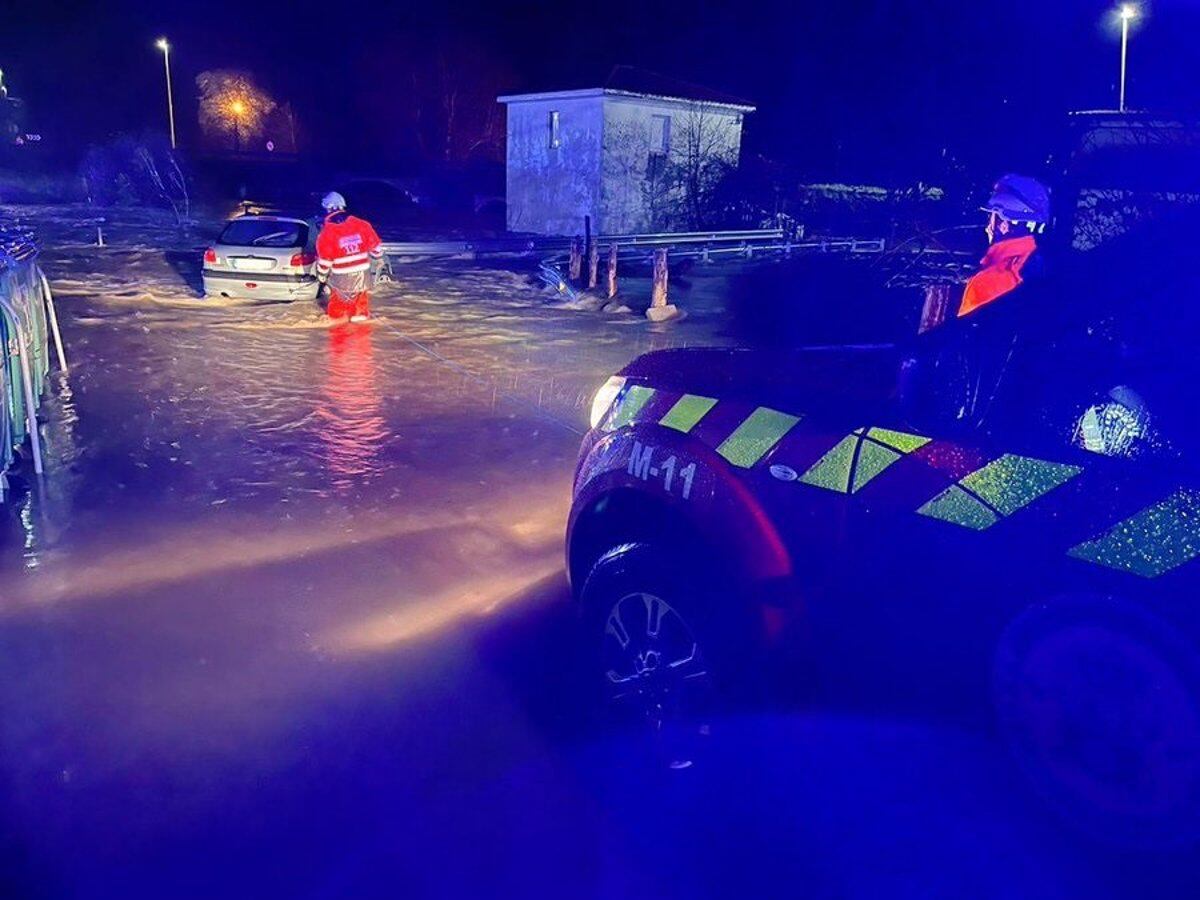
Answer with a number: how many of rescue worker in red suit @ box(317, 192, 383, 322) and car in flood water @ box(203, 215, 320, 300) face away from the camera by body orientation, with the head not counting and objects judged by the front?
2

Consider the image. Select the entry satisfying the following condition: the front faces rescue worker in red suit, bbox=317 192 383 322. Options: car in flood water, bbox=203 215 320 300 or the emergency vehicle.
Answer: the emergency vehicle

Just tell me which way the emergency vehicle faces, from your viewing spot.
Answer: facing away from the viewer and to the left of the viewer

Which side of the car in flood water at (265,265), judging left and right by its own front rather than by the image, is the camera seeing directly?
back

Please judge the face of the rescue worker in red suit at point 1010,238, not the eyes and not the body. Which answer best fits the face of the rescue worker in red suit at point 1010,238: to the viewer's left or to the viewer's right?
to the viewer's left

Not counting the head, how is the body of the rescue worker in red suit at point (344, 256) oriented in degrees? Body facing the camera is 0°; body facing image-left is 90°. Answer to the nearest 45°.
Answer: approximately 180°

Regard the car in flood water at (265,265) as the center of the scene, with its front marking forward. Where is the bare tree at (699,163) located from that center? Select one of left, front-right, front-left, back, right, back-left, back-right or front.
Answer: front-right

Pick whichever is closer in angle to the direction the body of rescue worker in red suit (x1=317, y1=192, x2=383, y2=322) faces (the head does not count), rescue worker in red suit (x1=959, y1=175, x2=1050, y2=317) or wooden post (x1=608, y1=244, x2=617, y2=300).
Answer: the wooden post

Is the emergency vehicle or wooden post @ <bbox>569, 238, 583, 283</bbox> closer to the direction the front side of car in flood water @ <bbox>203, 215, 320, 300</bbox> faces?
the wooden post
